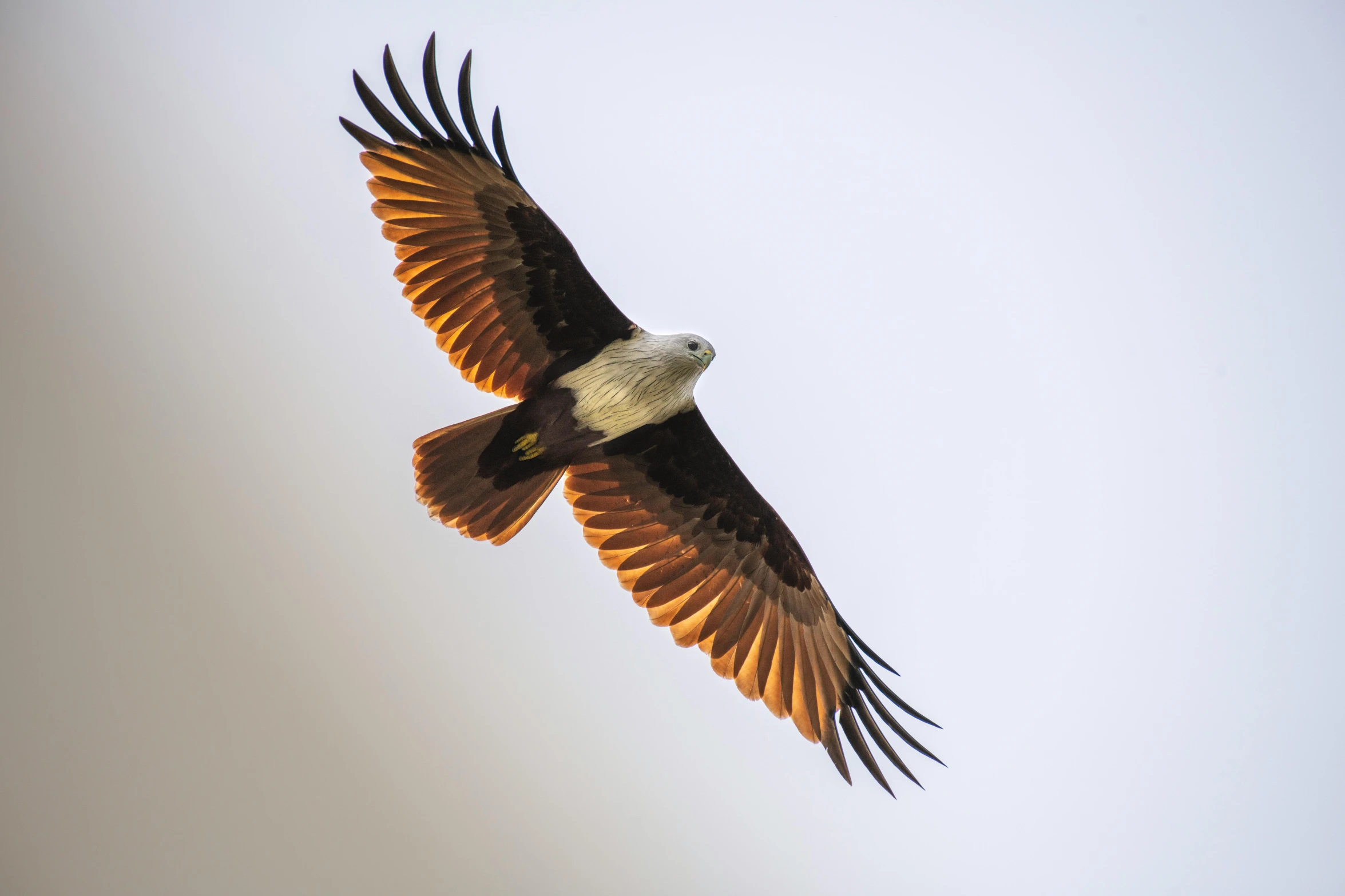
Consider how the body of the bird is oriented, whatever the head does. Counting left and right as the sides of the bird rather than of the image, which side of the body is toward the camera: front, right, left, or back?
right
